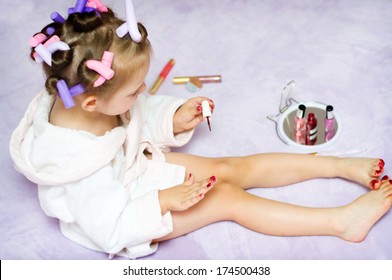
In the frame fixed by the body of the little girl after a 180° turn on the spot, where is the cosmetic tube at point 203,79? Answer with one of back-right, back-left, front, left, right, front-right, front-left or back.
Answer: right

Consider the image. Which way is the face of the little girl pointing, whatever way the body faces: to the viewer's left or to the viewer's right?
to the viewer's right

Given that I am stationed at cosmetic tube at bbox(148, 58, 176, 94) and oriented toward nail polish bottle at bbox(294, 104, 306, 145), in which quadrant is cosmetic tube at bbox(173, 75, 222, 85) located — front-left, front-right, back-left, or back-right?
front-left

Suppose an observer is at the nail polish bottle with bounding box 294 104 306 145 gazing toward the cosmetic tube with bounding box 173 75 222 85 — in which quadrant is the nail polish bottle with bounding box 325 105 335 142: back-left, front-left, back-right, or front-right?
back-right

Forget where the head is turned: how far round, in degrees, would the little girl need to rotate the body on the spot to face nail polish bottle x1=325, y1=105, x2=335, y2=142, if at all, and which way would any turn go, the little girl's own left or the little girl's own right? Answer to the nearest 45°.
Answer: approximately 45° to the little girl's own left

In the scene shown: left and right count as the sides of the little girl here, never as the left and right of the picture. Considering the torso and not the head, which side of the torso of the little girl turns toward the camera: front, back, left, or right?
right
